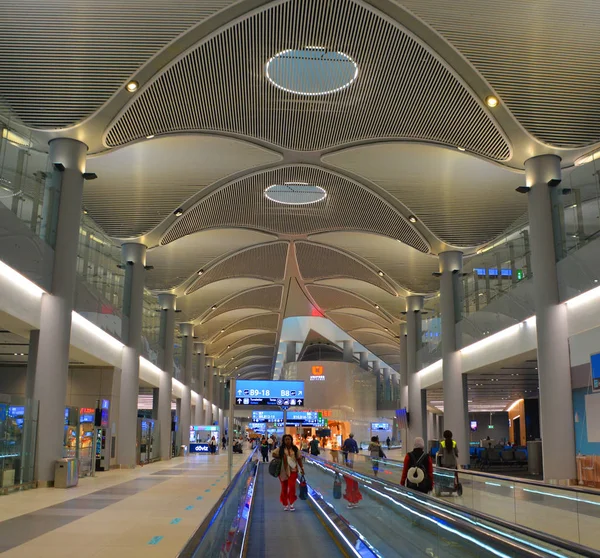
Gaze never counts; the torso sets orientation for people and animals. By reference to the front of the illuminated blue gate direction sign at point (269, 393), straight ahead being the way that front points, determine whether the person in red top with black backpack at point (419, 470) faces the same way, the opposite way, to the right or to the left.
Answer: the opposite way

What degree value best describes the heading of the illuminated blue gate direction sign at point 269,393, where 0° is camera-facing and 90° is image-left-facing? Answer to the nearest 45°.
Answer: approximately 0°

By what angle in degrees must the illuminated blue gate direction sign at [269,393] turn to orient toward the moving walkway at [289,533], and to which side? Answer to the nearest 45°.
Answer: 0° — it already faces it

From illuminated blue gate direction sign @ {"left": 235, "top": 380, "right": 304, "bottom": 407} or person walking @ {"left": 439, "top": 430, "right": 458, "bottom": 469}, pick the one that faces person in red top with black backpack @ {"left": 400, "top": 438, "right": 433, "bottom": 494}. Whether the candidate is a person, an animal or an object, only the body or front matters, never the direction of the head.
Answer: the illuminated blue gate direction sign

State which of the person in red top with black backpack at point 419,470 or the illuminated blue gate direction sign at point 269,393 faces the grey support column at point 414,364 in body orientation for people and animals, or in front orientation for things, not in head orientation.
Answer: the person in red top with black backpack

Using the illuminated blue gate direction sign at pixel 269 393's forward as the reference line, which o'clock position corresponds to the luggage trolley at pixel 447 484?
The luggage trolley is roughly at 12 o'clock from the illuminated blue gate direction sign.

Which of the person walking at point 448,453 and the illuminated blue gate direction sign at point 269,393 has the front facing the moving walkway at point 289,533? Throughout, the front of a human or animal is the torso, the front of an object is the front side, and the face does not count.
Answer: the illuminated blue gate direction sign

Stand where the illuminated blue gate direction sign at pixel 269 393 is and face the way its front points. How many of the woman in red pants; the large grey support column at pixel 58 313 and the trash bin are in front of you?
3

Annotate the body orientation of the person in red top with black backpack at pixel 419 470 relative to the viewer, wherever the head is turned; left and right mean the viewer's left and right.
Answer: facing away from the viewer
